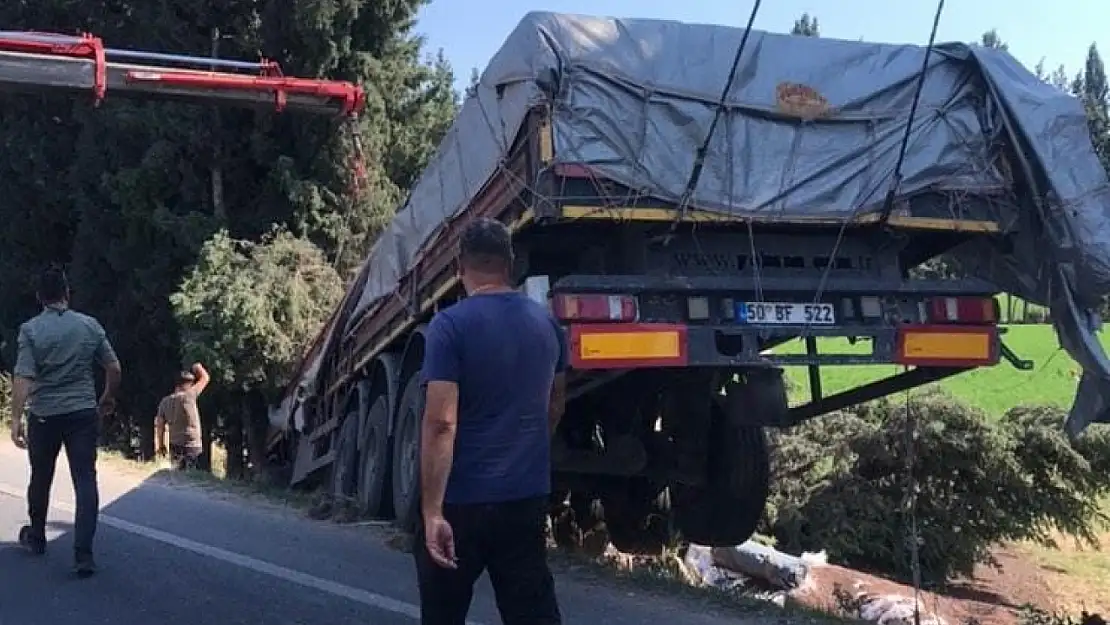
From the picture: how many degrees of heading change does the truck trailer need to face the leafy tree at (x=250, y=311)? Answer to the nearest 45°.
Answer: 0° — it already faces it

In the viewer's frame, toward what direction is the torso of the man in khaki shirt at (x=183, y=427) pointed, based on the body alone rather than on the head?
away from the camera

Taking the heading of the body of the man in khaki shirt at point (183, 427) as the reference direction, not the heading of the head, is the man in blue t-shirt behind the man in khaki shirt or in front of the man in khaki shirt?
behind

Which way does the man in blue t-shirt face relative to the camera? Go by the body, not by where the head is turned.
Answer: away from the camera

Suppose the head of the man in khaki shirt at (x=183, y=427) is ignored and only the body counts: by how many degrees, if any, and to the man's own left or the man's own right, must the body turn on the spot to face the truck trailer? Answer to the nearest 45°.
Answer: approximately 180°

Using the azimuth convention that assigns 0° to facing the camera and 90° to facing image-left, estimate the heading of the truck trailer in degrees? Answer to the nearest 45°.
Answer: approximately 135°

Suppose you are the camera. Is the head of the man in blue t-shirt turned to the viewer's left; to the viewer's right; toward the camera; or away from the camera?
away from the camera
